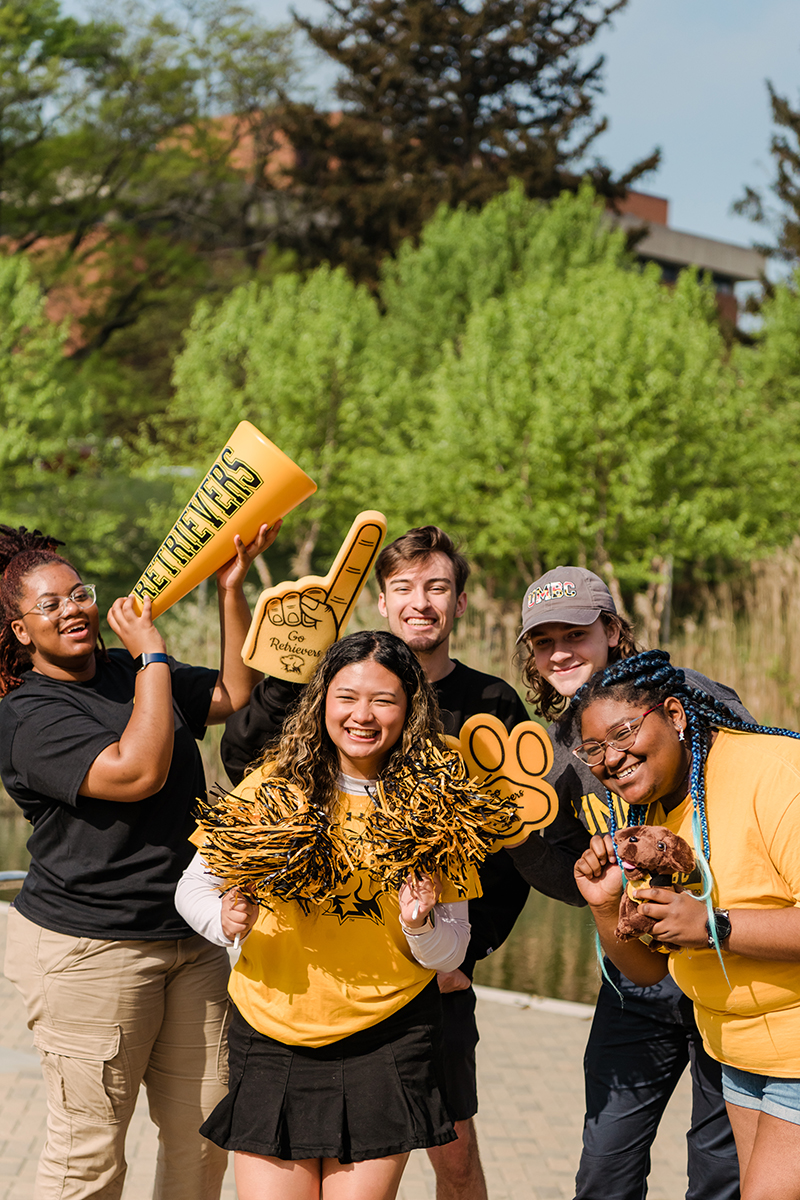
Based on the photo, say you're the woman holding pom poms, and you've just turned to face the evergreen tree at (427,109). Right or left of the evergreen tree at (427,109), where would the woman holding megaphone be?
left

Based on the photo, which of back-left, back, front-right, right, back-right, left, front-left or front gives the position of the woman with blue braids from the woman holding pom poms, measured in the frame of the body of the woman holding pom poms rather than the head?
left

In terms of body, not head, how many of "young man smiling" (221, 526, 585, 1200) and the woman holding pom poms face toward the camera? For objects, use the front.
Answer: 2

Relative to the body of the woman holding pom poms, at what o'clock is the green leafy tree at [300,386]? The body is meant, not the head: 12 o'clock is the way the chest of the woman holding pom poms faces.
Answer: The green leafy tree is roughly at 6 o'clock from the woman holding pom poms.

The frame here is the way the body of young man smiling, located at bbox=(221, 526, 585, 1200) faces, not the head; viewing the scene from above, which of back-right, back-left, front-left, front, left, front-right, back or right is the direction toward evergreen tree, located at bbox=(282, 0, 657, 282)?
back

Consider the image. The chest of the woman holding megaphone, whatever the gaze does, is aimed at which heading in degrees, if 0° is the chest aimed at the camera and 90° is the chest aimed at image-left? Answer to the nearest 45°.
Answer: approximately 315°

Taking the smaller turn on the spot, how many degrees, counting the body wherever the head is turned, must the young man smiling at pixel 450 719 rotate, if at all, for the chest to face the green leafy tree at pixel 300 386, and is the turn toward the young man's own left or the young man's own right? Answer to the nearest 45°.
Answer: approximately 180°

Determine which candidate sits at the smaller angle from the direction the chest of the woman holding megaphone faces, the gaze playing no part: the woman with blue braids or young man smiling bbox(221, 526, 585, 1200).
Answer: the woman with blue braids
